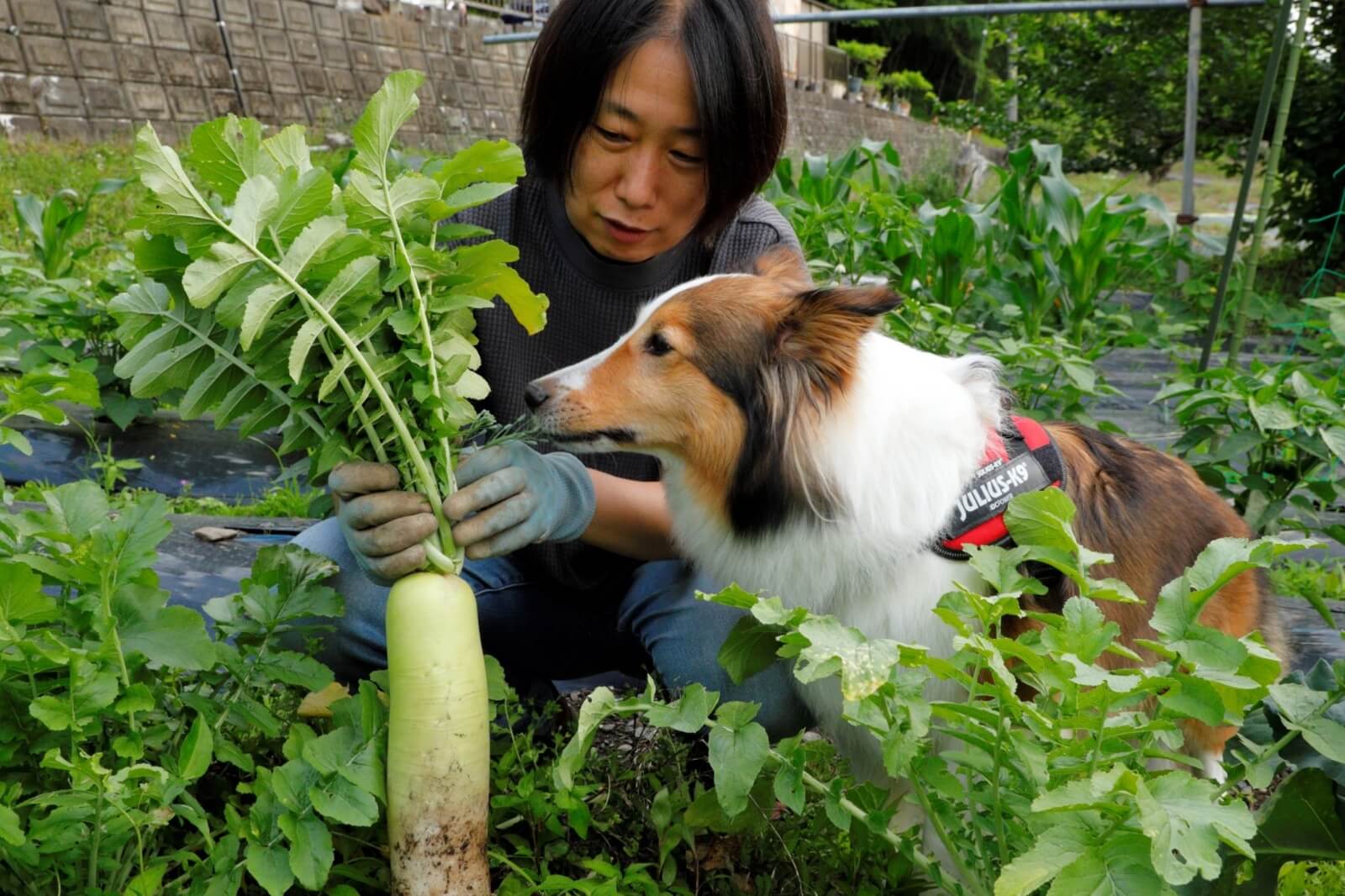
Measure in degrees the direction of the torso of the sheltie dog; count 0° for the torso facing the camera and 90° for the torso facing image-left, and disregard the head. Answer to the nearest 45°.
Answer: approximately 90°

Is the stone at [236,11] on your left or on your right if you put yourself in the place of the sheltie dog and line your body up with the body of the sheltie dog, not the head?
on your right

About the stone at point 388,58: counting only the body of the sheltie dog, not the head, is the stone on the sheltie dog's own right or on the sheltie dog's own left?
on the sheltie dog's own right

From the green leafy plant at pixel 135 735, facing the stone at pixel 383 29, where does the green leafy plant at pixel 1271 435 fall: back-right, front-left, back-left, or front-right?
front-right

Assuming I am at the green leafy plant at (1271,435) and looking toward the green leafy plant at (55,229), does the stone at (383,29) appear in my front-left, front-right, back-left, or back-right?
front-right

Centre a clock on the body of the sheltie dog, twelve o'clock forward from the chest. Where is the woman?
The woman is roughly at 1 o'clock from the sheltie dog.

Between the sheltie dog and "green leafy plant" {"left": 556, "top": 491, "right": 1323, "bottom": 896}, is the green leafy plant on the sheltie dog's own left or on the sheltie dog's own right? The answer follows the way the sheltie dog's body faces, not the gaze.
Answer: on the sheltie dog's own left

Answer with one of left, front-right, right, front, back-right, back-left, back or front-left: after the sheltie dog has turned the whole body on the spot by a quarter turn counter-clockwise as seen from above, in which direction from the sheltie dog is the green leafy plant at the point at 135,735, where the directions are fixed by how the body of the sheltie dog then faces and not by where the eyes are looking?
front-right

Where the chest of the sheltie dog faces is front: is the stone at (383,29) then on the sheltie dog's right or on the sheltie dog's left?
on the sheltie dog's right

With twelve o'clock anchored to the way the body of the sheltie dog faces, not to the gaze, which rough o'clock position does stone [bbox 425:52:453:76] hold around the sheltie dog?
The stone is roughly at 2 o'clock from the sheltie dog.

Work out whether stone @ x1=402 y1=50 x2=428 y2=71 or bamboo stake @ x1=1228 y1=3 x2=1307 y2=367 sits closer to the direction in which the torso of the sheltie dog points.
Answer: the stone

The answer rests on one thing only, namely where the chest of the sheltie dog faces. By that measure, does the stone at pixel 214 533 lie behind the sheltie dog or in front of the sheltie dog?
in front

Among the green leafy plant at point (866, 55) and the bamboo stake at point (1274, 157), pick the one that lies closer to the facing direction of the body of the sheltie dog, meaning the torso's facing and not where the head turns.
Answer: the green leafy plant

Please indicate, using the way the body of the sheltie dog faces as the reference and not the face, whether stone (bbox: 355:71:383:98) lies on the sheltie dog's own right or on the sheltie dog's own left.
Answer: on the sheltie dog's own right

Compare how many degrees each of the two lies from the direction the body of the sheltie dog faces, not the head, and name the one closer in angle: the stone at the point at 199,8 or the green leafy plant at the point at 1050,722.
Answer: the stone
